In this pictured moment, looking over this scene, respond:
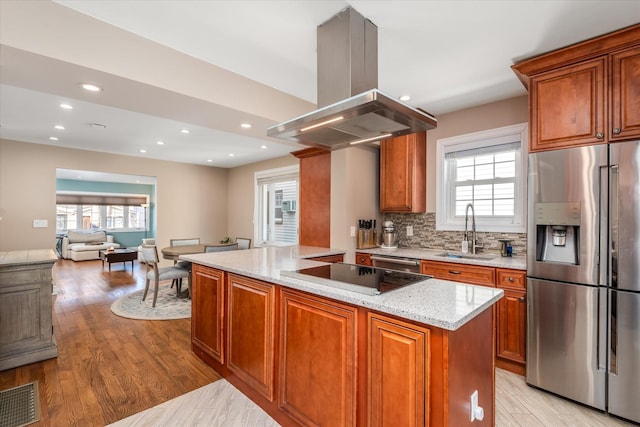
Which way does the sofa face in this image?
toward the camera

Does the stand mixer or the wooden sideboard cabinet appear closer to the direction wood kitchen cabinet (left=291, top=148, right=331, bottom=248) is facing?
the wooden sideboard cabinet

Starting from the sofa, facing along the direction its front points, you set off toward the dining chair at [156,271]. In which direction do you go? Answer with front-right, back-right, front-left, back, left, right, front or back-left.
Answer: front

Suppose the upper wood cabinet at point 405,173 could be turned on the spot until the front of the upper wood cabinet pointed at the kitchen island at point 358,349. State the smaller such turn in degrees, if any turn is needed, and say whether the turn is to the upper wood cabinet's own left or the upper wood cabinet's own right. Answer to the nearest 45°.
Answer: approximately 45° to the upper wood cabinet's own left

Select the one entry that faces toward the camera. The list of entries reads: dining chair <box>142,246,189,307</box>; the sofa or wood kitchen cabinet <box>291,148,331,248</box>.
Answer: the sofa

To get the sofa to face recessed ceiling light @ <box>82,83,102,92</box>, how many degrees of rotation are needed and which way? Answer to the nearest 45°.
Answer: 0° — it already faces it

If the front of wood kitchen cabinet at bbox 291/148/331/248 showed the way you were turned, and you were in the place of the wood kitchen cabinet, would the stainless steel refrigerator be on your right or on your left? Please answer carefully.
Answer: on your left

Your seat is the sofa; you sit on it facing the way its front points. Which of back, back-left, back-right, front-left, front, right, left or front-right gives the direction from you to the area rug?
front

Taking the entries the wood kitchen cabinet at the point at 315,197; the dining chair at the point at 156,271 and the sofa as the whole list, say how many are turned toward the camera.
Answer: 1

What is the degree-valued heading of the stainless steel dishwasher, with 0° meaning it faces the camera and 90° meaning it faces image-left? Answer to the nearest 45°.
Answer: approximately 45°

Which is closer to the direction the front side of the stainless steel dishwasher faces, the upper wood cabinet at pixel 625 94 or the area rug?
the area rug

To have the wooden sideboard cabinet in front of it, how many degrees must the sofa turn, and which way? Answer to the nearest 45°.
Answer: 0° — it already faces it

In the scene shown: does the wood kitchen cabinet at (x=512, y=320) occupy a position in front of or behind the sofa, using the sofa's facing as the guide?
in front
